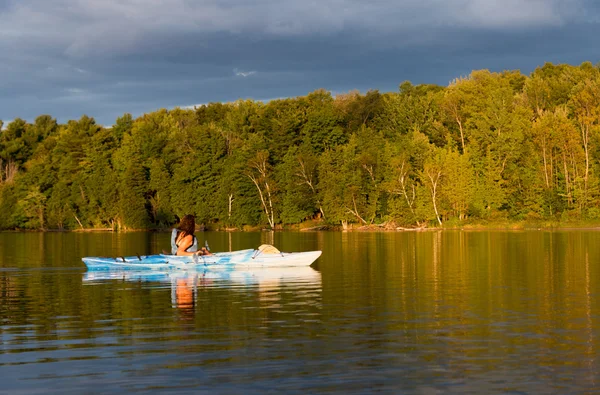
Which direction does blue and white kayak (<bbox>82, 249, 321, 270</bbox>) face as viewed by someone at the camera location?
facing to the right of the viewer
